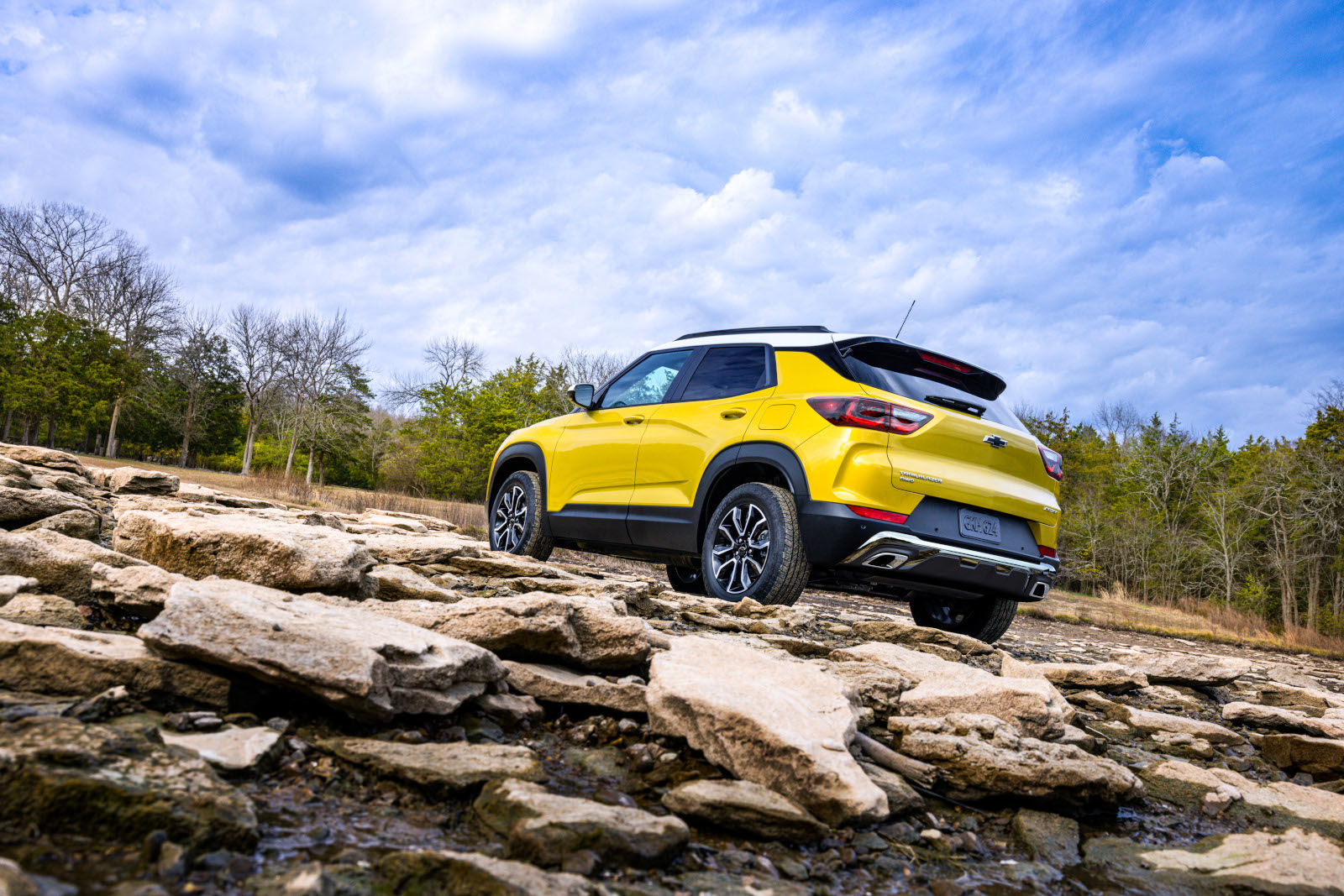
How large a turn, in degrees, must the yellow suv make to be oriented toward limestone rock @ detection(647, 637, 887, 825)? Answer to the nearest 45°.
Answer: approximately 135° to its left

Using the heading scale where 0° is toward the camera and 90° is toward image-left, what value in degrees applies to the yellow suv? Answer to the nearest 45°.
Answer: approximately 135°

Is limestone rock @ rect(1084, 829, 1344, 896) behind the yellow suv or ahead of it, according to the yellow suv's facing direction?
behind

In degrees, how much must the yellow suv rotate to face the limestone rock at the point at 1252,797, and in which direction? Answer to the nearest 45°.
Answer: approximately 180°

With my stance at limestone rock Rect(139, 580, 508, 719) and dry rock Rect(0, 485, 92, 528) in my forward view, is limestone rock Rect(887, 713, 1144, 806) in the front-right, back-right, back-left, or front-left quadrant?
back-right

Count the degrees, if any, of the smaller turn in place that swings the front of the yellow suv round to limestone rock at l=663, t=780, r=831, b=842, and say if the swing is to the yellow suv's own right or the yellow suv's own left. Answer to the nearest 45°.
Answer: approximately 135° to the yellow suv's own left

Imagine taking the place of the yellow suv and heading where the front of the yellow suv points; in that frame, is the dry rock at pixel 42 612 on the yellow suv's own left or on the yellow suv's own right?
on the yellow suv's own left

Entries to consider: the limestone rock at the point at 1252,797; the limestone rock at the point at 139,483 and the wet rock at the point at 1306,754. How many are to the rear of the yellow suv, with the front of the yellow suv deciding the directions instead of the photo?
2

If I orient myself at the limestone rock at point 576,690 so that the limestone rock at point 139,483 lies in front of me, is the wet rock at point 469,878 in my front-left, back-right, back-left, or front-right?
back-left

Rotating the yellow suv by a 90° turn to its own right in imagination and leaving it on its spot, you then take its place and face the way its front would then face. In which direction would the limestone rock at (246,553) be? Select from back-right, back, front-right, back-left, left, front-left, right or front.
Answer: back

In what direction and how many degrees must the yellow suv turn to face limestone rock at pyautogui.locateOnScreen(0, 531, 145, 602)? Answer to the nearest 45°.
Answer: approximately 90° to its left

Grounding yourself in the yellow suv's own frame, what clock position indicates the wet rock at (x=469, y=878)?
The wet rock is roughly at 8 o'clock from the yellow suv.

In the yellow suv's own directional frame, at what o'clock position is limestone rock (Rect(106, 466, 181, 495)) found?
The limestone rock is roughly at 11 o'clock from the yellow suv.

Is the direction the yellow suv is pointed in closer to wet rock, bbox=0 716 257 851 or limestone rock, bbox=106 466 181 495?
the limestone rock

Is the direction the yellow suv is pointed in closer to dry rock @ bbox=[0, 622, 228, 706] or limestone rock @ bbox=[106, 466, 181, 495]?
the limestone rock
